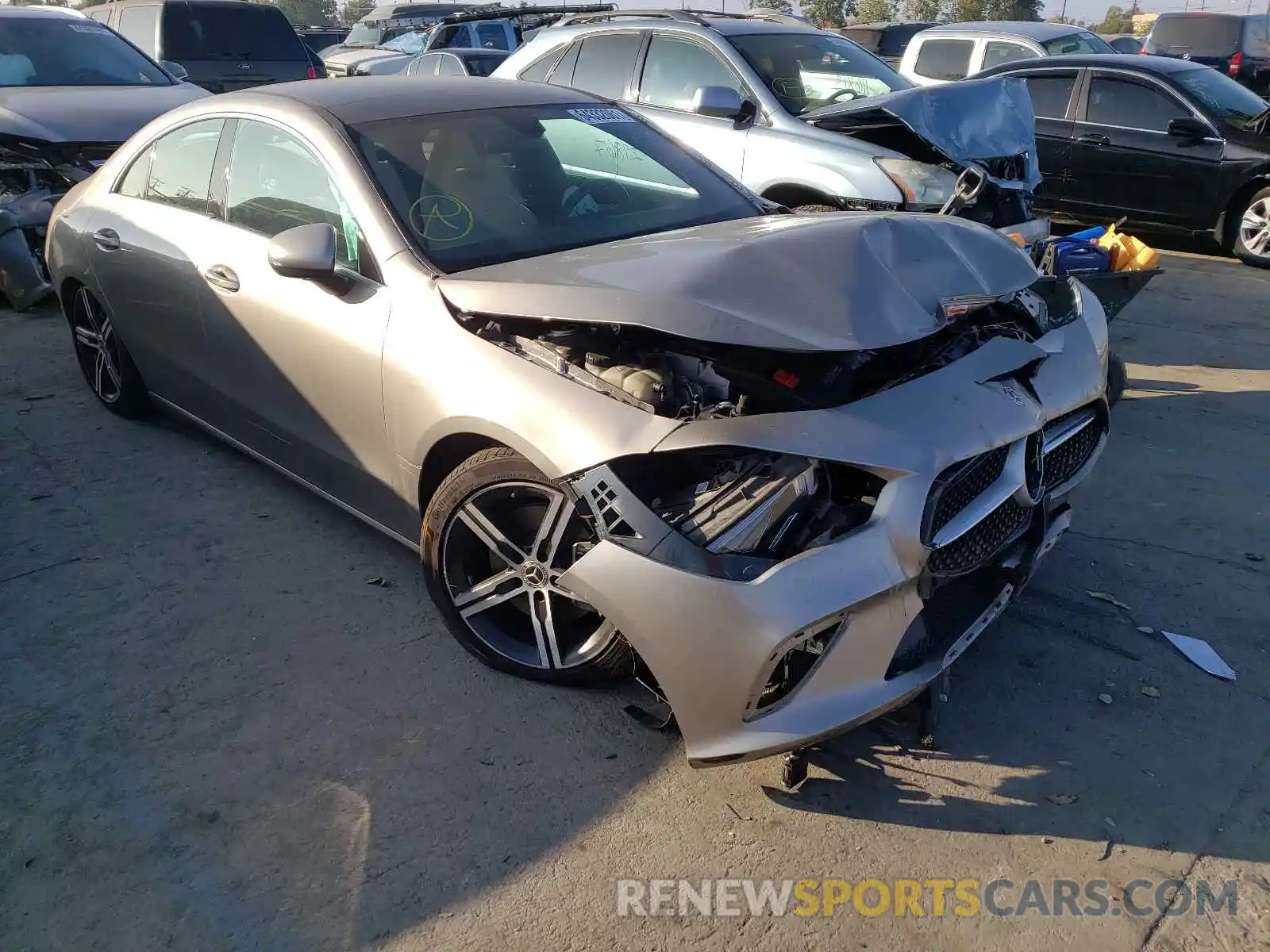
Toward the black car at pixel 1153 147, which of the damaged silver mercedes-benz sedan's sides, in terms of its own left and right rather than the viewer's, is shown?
left

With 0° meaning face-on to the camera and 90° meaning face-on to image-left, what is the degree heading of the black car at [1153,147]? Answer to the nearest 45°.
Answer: approximately 315°

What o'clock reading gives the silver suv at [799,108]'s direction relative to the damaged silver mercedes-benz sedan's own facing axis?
The silver suv is roughly at 8 o'clock from the damaged silver mercedes-benz sedan.

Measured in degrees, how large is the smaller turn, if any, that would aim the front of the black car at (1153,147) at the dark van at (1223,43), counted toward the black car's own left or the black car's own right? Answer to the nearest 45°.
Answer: approximately 135° to the black car's own left

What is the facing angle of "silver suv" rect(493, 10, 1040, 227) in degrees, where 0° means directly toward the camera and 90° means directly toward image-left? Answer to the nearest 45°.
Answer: approximately 315°

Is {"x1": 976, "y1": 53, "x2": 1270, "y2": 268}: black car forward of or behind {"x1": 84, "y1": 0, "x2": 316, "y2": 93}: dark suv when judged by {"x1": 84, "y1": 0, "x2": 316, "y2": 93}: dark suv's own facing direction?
behind

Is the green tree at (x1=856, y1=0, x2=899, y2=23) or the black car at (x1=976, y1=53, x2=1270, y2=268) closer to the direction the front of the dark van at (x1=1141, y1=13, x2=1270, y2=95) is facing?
the green tree

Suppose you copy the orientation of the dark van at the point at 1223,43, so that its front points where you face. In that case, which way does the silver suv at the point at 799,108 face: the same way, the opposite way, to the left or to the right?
to the right

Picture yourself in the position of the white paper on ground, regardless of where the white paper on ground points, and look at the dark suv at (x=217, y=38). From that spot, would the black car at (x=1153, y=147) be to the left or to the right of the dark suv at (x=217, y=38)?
right

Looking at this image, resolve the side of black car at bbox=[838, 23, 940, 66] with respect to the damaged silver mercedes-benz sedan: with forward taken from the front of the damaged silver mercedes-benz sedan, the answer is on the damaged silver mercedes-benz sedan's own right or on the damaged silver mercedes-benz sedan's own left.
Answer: on the damaged silver mercedes-benz sedan's own left

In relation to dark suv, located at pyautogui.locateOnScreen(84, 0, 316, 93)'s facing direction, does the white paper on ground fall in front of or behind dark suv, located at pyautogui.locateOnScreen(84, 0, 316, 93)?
behind

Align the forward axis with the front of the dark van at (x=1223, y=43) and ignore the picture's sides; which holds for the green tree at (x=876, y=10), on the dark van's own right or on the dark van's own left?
on the dark van's own left

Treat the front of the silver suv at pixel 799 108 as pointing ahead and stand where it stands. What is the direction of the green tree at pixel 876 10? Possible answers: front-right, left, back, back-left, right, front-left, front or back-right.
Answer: back-left
